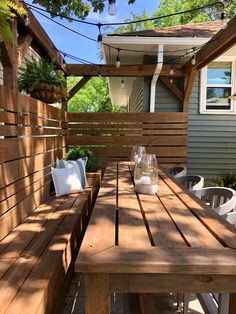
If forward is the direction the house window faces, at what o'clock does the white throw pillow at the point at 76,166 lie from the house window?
The white throw pillow is roughly at 1 o'clock from the house window.

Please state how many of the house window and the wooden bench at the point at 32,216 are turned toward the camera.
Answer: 1

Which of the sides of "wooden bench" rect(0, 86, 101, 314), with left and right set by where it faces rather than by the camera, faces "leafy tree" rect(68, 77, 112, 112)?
left

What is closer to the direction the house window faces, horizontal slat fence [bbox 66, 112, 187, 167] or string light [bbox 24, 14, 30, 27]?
the string light

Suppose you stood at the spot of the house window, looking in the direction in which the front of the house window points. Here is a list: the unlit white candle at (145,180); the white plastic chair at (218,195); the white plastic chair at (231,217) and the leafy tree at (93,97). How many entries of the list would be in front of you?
3

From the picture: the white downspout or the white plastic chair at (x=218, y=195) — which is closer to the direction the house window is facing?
the white plastic chair

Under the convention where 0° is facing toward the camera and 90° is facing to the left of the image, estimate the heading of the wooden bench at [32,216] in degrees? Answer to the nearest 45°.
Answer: approximately 270°
